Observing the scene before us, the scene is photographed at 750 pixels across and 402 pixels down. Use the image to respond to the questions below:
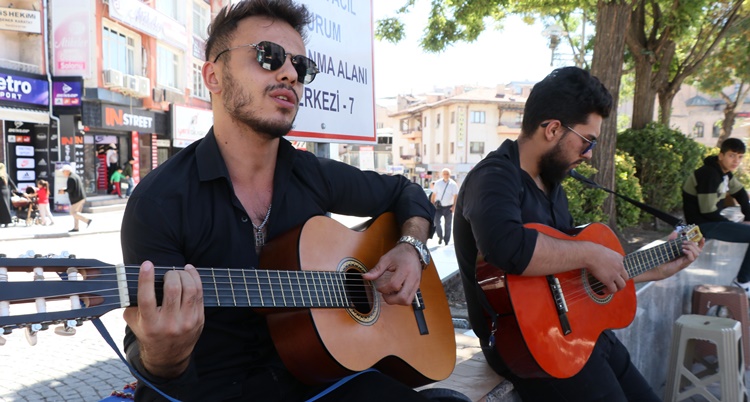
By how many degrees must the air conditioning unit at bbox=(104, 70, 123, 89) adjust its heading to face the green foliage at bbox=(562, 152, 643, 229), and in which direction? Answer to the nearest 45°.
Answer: approximately 45° to its right

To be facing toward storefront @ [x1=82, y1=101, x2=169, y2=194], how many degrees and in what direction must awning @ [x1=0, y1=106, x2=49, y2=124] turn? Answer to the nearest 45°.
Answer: approximately 90° to its left

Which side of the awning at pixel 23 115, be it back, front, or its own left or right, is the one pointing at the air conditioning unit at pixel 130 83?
left

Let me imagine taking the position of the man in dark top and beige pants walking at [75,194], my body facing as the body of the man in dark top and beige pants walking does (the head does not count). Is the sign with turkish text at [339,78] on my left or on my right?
on my left

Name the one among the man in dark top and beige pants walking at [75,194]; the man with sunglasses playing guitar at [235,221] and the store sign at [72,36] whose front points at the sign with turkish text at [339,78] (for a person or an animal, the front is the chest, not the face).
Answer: the store sign
